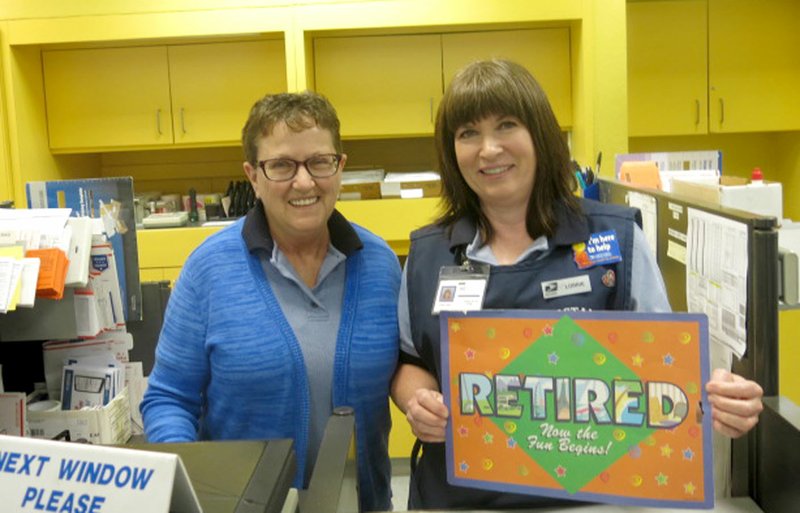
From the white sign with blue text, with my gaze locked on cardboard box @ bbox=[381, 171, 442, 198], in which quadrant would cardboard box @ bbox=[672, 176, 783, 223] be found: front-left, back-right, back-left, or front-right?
front-right

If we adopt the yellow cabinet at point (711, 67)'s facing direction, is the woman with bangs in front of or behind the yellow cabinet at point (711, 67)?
in front

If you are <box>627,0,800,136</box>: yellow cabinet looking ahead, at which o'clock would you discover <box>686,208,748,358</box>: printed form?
The printed form is roughly at 12 o'clock from the yellow cabinet.

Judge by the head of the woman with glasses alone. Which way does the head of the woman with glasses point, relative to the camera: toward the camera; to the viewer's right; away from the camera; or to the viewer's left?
toward the camera

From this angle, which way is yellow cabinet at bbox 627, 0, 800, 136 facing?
toward the camera

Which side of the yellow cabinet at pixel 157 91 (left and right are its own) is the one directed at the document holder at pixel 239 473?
front

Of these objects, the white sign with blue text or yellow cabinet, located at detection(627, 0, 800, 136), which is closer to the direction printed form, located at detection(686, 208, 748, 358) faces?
the white sign with blue text

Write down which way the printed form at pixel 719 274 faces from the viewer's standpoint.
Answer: facing the viewer and to the left of the viewer

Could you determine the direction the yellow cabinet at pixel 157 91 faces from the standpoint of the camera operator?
facing the viewer

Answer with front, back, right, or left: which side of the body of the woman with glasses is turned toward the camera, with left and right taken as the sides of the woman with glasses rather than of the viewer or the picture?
front

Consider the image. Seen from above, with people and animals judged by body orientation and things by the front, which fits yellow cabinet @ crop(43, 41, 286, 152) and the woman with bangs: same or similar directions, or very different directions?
same or similar directions

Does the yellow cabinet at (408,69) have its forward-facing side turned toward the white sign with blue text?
yes

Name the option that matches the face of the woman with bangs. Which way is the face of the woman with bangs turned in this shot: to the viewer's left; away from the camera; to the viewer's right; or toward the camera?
toward the camera

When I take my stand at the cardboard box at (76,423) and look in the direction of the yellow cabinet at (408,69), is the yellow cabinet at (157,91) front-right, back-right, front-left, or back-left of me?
front-left

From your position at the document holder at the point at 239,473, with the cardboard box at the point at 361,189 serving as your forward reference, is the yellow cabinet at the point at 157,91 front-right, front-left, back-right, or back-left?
front-left

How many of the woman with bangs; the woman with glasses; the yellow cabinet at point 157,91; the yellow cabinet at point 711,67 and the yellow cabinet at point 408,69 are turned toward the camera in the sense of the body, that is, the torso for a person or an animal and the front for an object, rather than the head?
5
